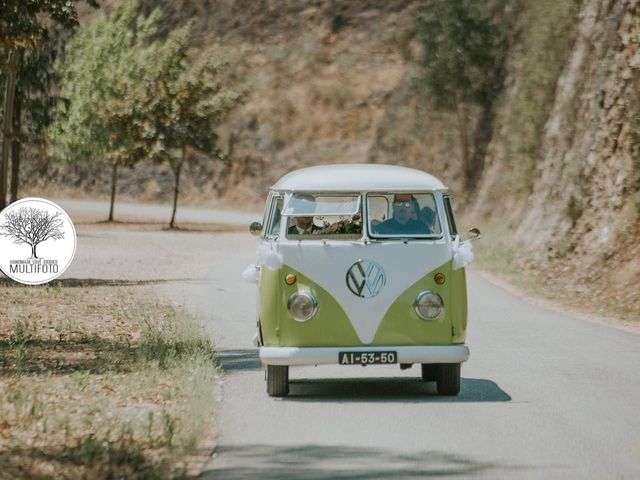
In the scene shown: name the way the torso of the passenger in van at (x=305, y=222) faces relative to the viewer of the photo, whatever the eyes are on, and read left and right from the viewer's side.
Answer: facing the viewer

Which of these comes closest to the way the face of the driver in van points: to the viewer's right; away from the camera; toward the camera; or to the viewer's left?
toward the camera

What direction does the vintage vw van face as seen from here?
toward the camera

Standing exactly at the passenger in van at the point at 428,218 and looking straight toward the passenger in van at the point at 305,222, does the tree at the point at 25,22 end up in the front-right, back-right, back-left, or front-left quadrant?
front-right

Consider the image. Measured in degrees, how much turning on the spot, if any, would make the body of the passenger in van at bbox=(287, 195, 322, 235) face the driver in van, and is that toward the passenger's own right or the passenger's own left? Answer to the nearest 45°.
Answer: approximately 90° to the passenger's own left

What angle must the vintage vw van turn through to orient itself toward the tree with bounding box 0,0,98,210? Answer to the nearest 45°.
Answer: approximately 135° to its right

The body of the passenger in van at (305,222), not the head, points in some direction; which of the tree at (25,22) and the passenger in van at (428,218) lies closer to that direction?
the passenger in van

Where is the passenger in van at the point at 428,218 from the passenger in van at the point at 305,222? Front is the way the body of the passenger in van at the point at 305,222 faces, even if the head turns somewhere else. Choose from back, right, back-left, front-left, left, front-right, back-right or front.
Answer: left
